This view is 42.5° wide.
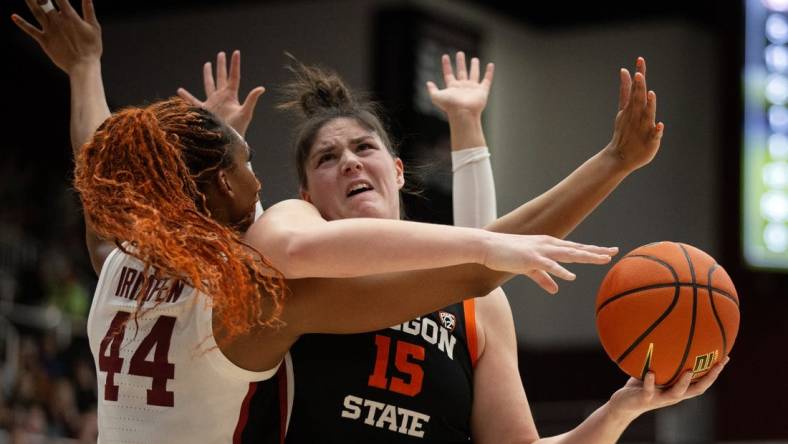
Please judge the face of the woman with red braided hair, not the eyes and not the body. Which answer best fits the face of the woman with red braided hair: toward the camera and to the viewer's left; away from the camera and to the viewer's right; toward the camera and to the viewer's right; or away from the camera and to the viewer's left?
away from the camera and to the viewer's right

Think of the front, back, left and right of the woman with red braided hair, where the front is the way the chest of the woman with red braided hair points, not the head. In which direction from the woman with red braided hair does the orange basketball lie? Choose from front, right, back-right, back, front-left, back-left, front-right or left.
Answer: front-right

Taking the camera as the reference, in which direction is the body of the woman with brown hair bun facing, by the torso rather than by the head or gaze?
toward the camera

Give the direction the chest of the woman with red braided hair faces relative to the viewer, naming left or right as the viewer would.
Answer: facing away from the viewer and to the right of the viewer

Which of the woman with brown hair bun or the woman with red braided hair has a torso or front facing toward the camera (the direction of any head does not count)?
the woman with brown hair bun

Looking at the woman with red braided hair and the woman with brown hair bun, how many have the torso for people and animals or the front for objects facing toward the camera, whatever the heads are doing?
1

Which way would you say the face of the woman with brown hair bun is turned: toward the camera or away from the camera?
toward the camera

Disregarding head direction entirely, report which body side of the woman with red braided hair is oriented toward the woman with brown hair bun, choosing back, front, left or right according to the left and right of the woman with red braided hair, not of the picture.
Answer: front
